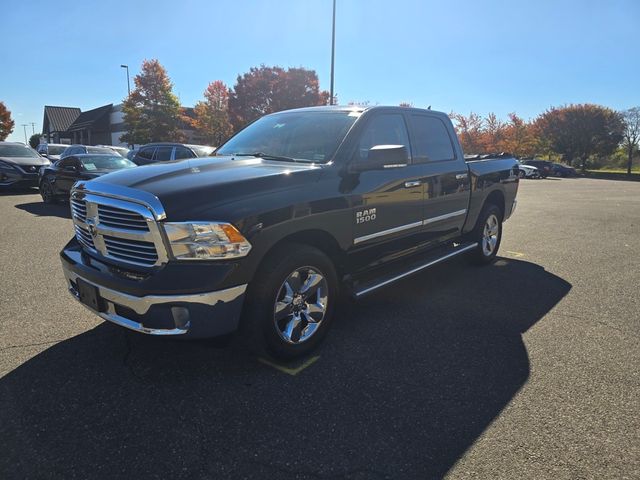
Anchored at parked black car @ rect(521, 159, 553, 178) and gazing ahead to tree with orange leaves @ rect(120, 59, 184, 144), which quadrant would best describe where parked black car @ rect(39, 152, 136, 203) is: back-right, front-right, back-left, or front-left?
front-left

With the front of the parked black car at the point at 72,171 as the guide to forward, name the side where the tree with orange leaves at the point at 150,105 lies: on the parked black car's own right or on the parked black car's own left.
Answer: on the parked black car's own left

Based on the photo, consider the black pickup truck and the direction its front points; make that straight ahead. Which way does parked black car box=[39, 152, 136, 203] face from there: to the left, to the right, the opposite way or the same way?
to the left

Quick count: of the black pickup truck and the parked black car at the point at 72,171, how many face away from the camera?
0

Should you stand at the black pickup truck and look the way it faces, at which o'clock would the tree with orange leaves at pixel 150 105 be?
The tree with orange leaves is roughly at 4 o'clock from the black pickup truck.

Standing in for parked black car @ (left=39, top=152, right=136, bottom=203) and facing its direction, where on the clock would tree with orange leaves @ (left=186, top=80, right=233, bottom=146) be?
The tree with orange leaves is roughly at 8 o'clock from the parked black car.

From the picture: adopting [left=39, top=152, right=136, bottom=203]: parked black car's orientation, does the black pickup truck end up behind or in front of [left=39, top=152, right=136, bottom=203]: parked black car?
in front

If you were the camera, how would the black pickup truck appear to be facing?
facing the viewer and to the left of the viewer

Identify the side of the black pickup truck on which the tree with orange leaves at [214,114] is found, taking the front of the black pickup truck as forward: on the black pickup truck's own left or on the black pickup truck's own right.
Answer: on the black pickup truck's own right
